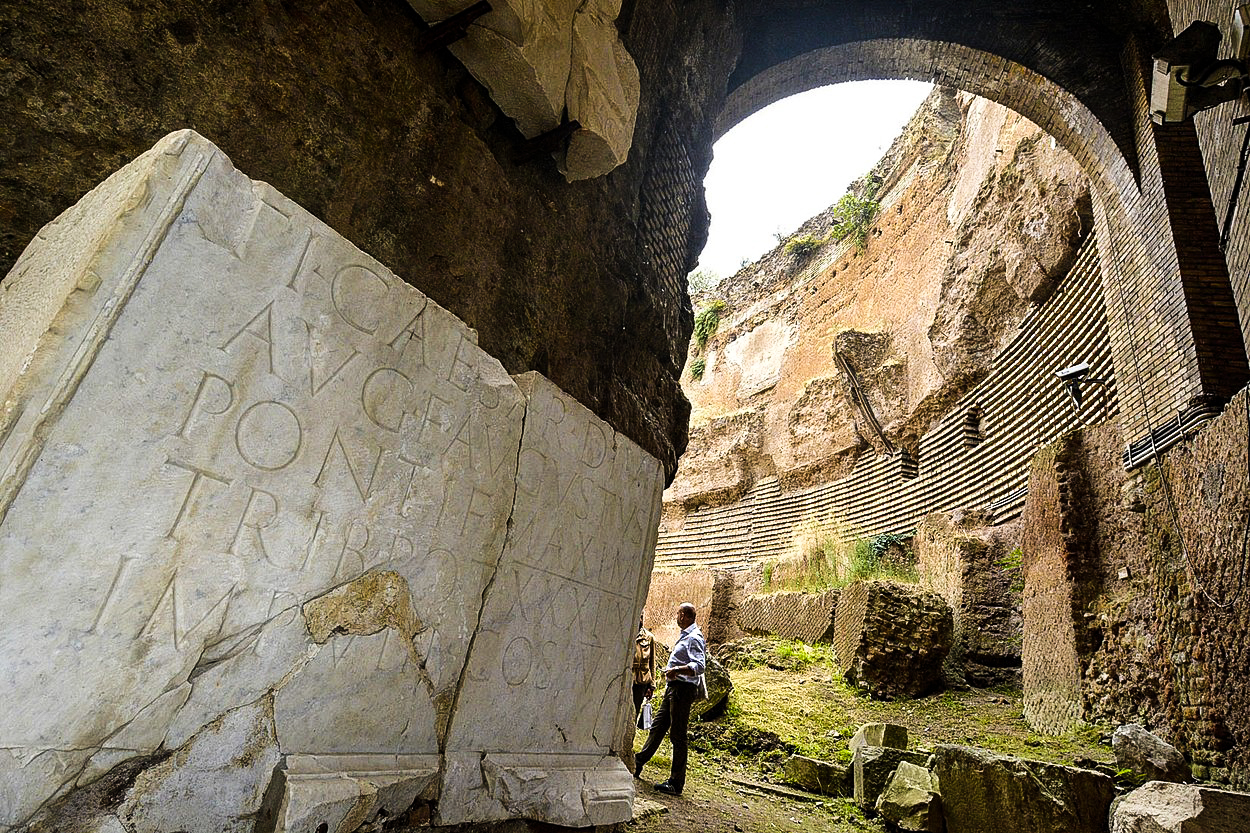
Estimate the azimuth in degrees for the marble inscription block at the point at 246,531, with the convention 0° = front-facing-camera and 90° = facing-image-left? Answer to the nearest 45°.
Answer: approximately 315°

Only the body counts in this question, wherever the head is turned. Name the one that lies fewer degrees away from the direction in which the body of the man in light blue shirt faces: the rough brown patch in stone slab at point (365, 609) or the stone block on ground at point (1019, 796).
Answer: the rough brown patch in stone slab

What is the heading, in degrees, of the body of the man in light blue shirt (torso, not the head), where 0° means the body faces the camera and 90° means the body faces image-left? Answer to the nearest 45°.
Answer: approximately 90°

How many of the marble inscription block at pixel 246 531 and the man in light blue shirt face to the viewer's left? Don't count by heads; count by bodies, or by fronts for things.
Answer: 1

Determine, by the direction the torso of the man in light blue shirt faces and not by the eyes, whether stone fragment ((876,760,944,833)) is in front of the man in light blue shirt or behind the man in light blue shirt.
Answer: behind

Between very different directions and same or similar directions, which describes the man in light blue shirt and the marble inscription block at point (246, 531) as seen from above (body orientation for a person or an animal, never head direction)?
very different directions

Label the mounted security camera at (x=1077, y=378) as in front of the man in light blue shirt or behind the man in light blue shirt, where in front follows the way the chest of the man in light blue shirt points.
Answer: behind

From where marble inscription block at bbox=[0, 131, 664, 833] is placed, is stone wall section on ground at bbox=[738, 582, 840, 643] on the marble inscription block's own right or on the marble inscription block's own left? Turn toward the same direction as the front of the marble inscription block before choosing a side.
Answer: on the marble inscription block's own left

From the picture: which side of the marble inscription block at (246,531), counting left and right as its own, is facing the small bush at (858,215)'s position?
left

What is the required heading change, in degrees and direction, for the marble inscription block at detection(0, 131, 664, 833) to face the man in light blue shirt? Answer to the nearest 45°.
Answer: approximately 90° to its left

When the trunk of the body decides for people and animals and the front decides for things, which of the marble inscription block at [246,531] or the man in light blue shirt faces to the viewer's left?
the man in light blue shirt

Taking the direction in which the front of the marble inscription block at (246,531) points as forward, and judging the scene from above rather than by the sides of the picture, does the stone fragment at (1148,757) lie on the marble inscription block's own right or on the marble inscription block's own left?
on the marble inscription block's own left

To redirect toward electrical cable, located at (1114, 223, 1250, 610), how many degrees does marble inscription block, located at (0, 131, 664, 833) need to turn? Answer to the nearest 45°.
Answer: approximately 45° to its left
